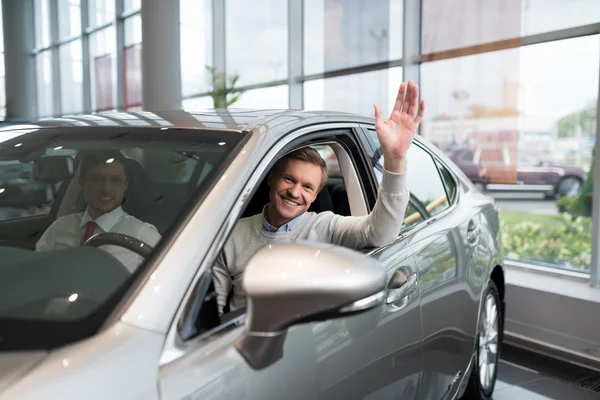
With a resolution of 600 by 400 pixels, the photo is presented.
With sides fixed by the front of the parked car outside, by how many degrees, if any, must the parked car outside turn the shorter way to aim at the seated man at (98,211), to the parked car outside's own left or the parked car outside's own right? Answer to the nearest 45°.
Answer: approximately 90° to the parked car outside's own right

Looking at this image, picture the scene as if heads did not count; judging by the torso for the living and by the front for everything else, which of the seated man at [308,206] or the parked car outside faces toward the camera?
the seated man

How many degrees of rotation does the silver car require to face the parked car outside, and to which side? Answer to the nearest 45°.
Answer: approximately 180°

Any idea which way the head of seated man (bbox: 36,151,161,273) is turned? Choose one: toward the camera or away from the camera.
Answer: toward the camera

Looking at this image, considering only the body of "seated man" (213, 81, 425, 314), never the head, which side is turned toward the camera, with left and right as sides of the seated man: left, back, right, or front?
front

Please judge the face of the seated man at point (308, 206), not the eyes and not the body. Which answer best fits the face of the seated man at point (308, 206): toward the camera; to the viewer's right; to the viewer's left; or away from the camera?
toward the camera

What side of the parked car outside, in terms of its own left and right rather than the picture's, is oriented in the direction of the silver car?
right

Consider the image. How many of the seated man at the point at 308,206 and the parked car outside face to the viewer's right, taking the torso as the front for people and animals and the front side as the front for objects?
1

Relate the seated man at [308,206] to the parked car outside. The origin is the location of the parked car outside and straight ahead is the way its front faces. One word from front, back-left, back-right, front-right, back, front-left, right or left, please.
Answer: right

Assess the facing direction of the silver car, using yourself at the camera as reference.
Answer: facing the viewer and to the left of the viewer

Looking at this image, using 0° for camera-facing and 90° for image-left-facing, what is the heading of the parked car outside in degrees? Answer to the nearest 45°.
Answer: approximately 270°

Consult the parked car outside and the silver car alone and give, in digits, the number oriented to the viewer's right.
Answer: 1
